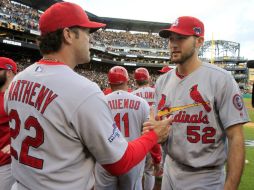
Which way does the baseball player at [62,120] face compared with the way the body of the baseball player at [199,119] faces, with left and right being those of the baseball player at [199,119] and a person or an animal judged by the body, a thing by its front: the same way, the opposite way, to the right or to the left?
the opposite way

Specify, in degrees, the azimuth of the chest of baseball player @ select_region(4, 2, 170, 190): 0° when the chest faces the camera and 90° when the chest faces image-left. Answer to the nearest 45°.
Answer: approximately 225°

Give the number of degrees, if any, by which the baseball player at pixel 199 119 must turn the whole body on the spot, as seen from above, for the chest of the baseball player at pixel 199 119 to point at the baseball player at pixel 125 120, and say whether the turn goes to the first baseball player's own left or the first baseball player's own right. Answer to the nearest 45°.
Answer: approximately 90° to the first baseball player's own right

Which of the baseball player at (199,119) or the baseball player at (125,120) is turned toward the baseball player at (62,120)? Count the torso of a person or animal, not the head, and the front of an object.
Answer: the baseball player at (199,119)

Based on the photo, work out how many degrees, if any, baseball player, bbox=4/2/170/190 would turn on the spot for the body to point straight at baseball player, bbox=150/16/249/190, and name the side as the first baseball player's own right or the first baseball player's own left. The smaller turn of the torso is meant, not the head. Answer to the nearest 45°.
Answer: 0° — they already face them

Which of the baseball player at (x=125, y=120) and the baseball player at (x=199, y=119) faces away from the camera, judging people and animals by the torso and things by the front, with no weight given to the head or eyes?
the baseball player at (x=125, y=120)

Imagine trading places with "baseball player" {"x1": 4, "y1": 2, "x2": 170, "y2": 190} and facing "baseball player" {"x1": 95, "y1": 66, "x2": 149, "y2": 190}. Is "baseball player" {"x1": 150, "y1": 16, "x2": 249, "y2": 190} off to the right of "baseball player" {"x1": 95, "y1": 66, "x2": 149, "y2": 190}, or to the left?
right

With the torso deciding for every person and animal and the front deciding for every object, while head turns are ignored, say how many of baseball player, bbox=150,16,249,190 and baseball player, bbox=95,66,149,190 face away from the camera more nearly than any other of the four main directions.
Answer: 1

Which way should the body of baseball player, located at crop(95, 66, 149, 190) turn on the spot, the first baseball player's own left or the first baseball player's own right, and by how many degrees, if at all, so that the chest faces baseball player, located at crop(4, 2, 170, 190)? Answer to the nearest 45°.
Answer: approximately 180°

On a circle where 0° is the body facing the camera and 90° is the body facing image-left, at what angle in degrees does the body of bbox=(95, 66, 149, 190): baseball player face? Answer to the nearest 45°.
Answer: approximately 180°

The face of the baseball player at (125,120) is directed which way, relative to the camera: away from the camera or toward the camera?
away from the camera

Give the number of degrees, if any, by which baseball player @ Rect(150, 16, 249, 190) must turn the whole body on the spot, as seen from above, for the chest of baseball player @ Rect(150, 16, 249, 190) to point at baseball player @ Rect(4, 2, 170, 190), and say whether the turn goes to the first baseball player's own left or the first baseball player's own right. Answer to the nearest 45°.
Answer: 0° — they already face them
